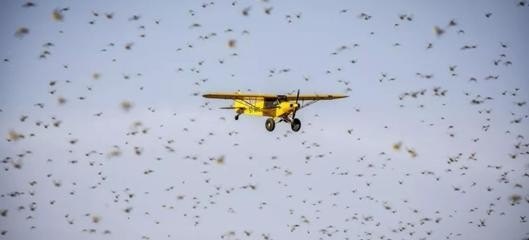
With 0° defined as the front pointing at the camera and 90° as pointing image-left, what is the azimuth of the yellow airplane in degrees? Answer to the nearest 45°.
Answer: approximately 315°
